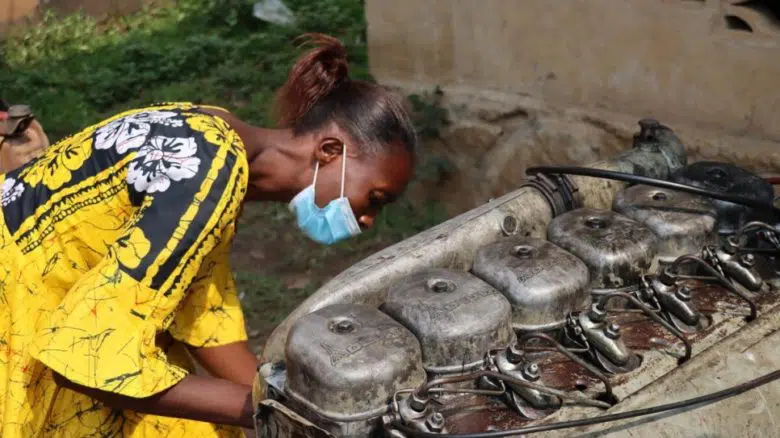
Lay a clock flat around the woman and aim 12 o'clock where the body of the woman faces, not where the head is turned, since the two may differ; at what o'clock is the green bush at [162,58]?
The green bush is roughly at 9 o'clock from the woman.

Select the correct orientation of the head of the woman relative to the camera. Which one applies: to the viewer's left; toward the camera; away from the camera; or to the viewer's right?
to the viewer's right

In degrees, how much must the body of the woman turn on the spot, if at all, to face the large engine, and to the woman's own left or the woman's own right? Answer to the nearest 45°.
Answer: approximately 45° to the woman's own right

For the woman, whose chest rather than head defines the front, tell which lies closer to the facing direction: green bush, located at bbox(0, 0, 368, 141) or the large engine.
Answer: the large engine

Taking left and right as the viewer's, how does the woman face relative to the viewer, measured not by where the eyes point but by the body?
facing to the right of the viewer
